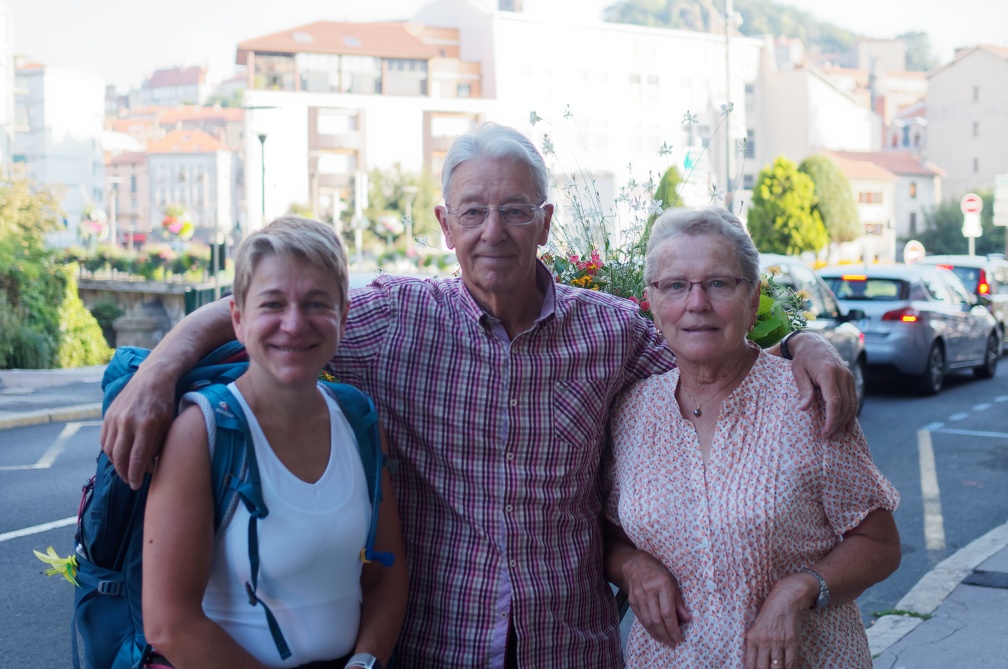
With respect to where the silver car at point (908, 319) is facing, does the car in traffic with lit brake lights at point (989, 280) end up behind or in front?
in front

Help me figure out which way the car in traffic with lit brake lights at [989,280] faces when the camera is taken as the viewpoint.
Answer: facing away from the viewer and to the right of the viewer

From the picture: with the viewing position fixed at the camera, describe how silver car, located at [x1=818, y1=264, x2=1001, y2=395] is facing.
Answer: facing away from the viewer and to the right of the viewer

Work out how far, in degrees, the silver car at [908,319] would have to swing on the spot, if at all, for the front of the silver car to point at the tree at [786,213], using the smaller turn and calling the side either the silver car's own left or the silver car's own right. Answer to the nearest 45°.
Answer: approximately 45° to the silver car's own left

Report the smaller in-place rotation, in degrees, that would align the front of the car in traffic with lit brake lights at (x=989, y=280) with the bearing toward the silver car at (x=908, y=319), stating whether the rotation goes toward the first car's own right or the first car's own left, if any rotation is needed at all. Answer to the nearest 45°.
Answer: approximately 135° to the first car's own right

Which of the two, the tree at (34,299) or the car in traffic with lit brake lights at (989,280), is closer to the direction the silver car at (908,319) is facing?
the car in traffic with lit brake lights

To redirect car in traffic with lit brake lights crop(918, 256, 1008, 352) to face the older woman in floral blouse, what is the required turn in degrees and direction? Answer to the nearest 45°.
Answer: approximately 135° to its right

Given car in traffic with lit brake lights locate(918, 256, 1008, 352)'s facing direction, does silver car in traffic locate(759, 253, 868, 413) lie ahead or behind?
behind

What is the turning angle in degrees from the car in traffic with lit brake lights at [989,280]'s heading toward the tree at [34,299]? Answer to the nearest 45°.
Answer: approximately 135° to its left
